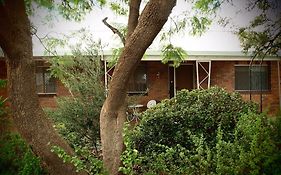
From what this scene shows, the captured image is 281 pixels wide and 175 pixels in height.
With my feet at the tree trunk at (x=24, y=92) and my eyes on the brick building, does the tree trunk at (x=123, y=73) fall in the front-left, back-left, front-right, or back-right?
front-right

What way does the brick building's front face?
toward the camera

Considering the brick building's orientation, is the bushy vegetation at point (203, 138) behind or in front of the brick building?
in front

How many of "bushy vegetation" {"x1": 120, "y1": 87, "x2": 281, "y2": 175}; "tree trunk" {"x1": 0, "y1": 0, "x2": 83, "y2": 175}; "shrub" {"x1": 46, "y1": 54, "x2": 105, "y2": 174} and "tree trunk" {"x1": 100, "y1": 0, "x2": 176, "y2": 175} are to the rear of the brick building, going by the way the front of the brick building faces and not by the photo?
0

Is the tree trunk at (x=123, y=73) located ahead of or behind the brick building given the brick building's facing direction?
ahead

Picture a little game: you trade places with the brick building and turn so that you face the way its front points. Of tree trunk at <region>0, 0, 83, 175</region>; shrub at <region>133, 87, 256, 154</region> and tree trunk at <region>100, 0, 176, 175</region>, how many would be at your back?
0

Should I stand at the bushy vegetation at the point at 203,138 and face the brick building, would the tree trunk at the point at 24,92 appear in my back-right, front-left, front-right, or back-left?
back-left

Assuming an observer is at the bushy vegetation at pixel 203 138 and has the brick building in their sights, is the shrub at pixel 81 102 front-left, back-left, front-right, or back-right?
front-left

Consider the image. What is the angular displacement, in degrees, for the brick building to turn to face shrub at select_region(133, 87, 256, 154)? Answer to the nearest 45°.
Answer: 0° — it already faces it

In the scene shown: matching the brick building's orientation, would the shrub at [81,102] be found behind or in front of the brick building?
in front
